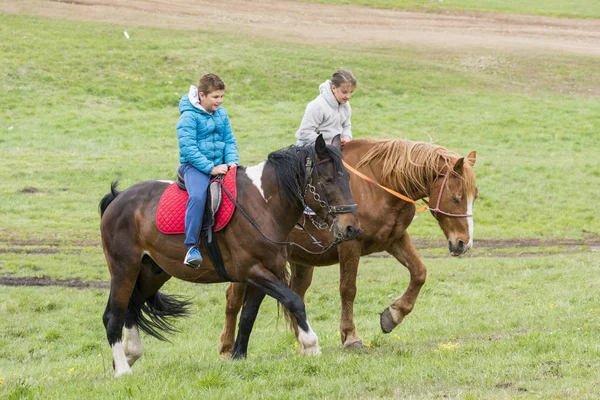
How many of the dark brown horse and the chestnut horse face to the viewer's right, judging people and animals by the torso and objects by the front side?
2

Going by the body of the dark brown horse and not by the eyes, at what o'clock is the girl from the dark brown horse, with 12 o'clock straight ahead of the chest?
The girl is roughly at 10 o'clock from the dark brown horse.

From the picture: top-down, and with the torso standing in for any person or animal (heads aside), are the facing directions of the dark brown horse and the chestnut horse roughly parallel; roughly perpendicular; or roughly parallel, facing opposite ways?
roughly parallel

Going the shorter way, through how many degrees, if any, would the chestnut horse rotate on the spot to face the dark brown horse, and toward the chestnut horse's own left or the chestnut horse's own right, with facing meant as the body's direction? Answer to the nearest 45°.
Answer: approximately 135° to the chestnut horse's own right

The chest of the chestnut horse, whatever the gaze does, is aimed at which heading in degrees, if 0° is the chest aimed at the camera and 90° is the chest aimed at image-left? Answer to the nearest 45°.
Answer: approximately 270°

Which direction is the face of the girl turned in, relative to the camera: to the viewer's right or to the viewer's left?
to the viewer's right

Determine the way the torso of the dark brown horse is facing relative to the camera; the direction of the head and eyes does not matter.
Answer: to the viewer's right
